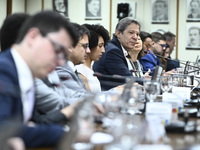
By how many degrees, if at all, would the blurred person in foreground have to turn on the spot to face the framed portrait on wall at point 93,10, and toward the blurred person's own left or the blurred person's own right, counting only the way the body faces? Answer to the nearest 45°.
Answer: approximately 90° to the blurred person's own left

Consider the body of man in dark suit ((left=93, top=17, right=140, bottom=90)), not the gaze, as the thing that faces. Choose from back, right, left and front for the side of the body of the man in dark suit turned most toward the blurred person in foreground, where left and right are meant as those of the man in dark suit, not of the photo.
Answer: right

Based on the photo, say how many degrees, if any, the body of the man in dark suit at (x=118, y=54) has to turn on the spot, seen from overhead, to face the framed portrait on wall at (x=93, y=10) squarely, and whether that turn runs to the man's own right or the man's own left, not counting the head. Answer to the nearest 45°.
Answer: approximately 90° to the man's own left

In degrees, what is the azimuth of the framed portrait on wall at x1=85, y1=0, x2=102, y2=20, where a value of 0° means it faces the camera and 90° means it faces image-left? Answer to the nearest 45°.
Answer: approximately 0°

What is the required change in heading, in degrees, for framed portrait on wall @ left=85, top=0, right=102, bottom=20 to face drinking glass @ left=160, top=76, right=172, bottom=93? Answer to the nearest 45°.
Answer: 0° — it already faces it

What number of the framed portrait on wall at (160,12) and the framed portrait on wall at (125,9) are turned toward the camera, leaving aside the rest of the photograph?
2

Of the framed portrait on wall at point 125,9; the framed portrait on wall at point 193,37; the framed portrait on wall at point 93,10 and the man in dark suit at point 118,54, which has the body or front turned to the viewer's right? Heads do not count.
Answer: the man in dark suit

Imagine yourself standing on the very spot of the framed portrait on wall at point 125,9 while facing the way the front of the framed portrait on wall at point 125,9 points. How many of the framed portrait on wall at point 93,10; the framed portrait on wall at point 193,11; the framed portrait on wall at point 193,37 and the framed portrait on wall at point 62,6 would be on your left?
2
